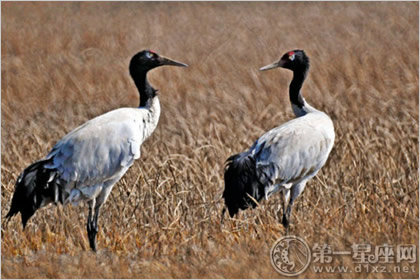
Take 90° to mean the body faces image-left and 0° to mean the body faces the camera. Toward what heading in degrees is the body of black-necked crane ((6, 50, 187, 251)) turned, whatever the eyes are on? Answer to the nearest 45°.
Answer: approximately 270°
